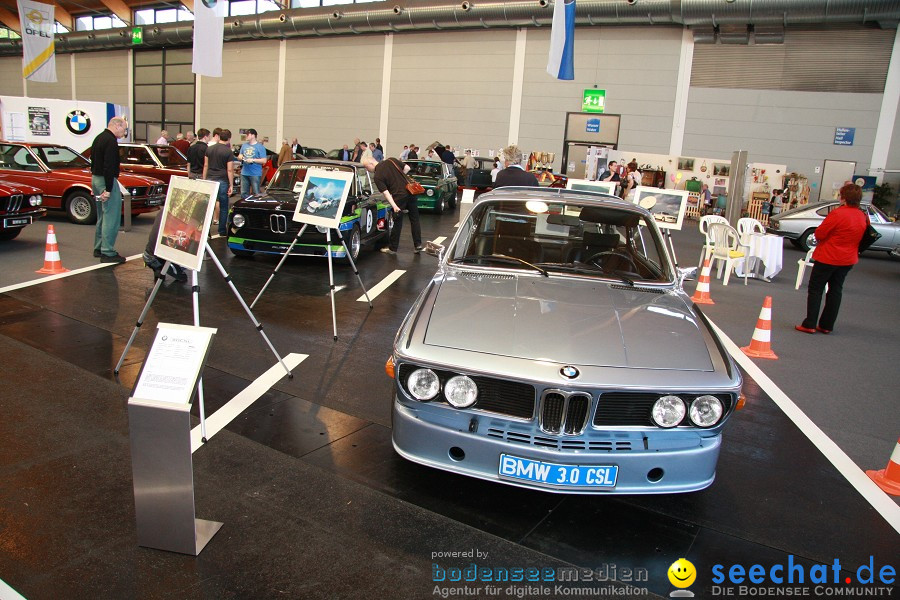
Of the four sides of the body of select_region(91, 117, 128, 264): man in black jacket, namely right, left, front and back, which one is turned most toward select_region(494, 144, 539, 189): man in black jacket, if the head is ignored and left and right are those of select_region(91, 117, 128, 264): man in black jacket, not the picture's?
front

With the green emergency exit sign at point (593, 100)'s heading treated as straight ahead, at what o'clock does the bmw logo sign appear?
The bmw logo sign is roughly at 2 o'clock from the green emergency exit sign.

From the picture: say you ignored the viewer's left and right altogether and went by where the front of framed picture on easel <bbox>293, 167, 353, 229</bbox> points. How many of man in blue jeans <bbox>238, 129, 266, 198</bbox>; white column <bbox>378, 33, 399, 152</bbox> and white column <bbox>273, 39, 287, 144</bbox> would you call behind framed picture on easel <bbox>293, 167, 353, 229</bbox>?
3

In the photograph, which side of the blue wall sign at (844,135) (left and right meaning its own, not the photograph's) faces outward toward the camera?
front

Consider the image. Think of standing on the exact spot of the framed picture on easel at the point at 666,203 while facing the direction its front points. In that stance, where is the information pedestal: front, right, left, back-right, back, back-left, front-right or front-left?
front

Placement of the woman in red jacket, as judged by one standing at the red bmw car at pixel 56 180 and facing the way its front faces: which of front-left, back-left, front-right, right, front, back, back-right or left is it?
front

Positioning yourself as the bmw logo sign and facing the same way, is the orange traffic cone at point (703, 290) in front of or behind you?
in front

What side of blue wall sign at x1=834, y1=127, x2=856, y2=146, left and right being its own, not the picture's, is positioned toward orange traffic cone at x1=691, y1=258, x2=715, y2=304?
front

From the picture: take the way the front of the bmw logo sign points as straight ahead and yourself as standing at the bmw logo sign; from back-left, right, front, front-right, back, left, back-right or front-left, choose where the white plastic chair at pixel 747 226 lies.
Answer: front-left

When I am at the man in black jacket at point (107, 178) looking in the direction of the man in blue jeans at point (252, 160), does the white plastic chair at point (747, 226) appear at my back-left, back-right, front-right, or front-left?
front-right

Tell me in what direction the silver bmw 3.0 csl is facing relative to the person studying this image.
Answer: facing the viewer

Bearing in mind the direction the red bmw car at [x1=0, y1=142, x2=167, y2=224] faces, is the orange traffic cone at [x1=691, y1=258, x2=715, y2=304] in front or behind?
in front

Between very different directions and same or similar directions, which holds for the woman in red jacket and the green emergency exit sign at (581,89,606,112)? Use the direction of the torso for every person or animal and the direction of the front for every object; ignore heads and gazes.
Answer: very different directions

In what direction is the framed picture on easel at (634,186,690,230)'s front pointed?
toward the camera

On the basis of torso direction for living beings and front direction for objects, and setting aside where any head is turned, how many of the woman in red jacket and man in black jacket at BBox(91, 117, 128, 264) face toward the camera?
0
